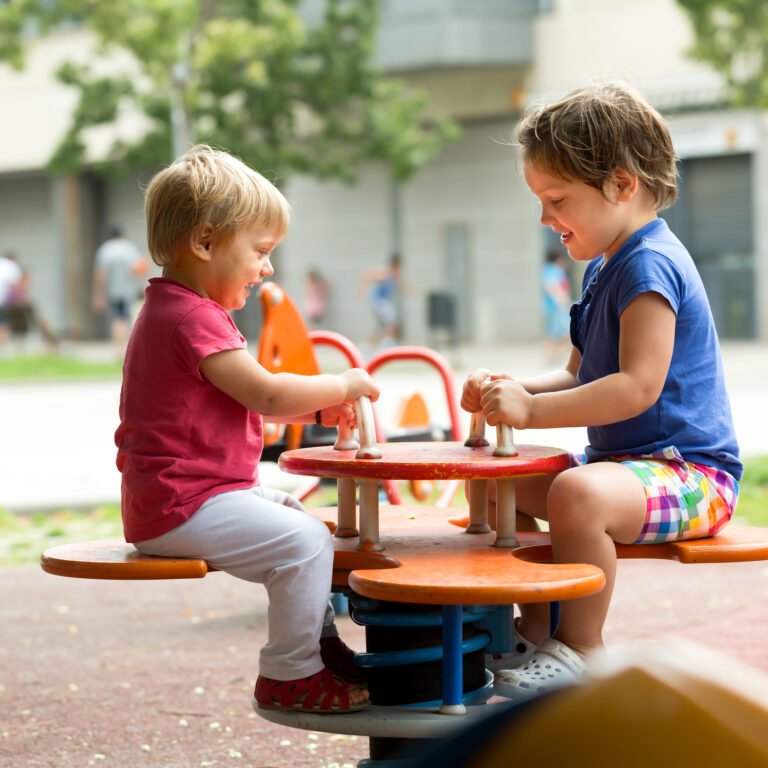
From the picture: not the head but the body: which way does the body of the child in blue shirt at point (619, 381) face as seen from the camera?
to the viewer's left

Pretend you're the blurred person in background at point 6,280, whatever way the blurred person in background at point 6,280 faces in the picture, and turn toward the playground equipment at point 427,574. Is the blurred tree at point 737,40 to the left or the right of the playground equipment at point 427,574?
left

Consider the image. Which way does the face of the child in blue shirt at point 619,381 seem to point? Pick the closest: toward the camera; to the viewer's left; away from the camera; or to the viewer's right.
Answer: to the viewer's left

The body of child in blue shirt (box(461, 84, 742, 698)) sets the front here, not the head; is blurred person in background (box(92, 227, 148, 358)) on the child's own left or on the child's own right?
on the child's own right
